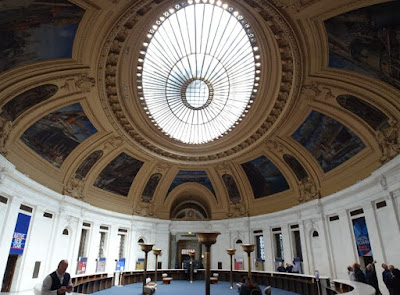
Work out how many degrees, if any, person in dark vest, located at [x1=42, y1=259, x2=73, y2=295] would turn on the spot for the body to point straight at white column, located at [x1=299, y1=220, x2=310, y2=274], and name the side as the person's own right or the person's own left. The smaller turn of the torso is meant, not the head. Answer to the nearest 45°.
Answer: approximately 90° to the person's own left

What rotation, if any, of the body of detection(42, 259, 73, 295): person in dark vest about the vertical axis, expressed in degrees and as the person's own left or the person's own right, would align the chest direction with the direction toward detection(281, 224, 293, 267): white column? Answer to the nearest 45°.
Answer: approximately 90° to the person's own left

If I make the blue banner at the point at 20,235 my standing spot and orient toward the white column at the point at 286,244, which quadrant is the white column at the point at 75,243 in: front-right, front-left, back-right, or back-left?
front-left

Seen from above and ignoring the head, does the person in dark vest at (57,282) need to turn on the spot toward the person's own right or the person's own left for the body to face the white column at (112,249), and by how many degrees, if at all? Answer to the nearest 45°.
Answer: approximately 135° to the person's own left

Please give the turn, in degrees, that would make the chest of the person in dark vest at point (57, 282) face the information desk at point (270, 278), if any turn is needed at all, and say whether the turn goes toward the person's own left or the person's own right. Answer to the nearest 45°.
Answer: approximately 90° to the person's own left

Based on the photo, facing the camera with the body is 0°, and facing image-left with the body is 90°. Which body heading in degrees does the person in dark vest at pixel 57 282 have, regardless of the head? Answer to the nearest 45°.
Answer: approximately 315°

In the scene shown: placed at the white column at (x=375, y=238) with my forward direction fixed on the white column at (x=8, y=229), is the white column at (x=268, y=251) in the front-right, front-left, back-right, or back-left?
front-right

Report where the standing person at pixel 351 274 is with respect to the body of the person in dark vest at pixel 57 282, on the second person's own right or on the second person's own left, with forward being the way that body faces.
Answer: on the second person's own left

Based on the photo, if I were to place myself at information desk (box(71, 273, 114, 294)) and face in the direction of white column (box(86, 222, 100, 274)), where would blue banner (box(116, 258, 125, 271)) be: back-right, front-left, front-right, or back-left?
front-right

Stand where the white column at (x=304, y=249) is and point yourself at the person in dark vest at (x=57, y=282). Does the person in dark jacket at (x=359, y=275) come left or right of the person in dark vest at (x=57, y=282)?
left

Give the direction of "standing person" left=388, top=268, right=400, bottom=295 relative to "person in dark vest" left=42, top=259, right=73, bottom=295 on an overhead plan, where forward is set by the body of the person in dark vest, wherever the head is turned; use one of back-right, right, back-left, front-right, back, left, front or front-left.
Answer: front-left

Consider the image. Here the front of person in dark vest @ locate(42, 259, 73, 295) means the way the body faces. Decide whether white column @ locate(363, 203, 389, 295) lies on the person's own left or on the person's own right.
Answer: on the person's own left

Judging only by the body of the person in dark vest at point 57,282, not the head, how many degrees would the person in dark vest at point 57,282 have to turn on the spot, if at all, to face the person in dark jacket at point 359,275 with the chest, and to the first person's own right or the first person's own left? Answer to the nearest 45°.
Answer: approximately 45° to the first person's own left

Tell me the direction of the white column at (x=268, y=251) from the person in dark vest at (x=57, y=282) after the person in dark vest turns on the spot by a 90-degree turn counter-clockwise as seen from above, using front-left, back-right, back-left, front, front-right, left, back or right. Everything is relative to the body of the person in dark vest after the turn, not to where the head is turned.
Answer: front
